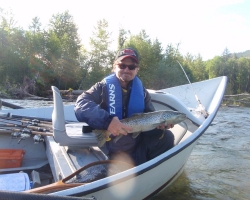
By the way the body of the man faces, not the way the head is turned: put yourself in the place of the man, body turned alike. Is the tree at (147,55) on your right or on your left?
on your left

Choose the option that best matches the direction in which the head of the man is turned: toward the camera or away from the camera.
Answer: toward the camera

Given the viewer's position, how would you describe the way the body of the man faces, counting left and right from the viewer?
facing the viewer and to the right of the viewer

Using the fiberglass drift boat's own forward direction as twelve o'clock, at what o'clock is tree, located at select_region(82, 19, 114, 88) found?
The tree is roughly at 9 o'clock from the fiberglass drift boat.

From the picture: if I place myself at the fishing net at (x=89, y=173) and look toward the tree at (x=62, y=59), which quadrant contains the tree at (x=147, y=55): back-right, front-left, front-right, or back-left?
front-right

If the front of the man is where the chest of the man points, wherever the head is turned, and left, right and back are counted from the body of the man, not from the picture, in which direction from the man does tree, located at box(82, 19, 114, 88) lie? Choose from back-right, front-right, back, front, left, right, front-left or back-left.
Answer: back-left

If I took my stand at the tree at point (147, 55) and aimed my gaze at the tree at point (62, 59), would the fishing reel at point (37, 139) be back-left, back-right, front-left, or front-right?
front-left

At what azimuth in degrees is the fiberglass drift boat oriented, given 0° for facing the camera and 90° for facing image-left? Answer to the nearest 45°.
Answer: approximately 270°

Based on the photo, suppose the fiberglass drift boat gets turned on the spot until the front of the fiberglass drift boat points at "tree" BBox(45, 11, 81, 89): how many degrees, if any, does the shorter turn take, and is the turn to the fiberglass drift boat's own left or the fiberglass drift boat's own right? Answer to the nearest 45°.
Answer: approximately 90° to the fiberglass drift boat's own left
